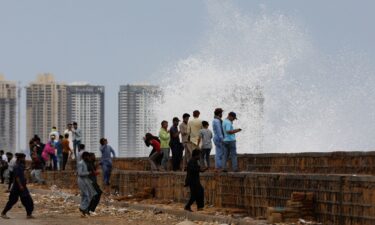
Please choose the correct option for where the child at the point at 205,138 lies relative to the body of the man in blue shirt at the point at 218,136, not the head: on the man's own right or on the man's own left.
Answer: on the man's own left

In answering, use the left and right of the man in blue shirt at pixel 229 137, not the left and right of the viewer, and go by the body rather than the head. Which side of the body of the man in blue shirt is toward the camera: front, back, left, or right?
right

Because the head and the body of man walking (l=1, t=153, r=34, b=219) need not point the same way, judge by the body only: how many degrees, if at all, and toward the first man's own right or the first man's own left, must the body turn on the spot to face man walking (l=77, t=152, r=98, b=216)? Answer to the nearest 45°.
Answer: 0° — they already face them
